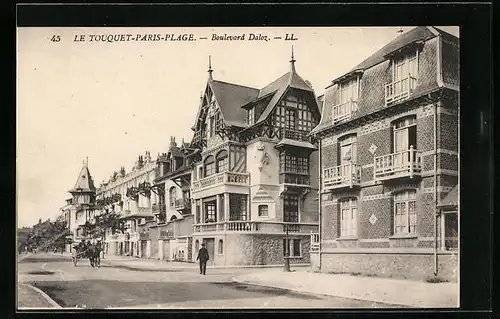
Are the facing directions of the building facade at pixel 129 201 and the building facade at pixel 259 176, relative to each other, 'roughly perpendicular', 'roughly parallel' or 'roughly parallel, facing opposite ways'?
roughly parallel

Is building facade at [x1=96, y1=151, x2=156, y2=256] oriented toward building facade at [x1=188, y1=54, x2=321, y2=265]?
no

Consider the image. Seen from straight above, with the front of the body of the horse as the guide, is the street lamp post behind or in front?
in front

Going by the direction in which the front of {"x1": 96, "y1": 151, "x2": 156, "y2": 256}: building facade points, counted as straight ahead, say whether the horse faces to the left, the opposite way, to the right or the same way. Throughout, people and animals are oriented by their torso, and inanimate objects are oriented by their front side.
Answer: to the left

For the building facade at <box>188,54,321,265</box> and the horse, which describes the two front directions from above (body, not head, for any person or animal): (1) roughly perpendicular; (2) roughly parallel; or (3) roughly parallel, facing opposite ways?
roughly perpendicular

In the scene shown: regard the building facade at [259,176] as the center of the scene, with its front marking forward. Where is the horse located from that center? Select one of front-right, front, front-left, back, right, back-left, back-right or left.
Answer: front-right

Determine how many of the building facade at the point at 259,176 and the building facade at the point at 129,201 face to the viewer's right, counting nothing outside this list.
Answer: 0

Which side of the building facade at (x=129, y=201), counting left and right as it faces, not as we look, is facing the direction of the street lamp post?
left

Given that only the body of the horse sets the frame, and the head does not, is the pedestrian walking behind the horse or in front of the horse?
in front

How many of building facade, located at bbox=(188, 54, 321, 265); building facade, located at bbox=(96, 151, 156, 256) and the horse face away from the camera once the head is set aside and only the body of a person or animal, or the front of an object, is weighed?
0

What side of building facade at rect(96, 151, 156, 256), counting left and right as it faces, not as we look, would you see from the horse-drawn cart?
front

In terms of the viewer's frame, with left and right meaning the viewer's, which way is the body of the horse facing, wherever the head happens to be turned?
facing the viewer and to the right of the viewer

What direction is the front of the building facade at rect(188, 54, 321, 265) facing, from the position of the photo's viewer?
facing the viewer and to the left of the viewer

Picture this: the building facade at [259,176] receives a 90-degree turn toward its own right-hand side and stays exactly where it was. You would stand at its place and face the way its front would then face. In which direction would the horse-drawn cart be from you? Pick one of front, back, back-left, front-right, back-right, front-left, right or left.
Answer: front-left

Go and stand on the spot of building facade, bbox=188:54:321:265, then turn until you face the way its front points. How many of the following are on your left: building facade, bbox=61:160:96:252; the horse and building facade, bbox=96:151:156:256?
0
